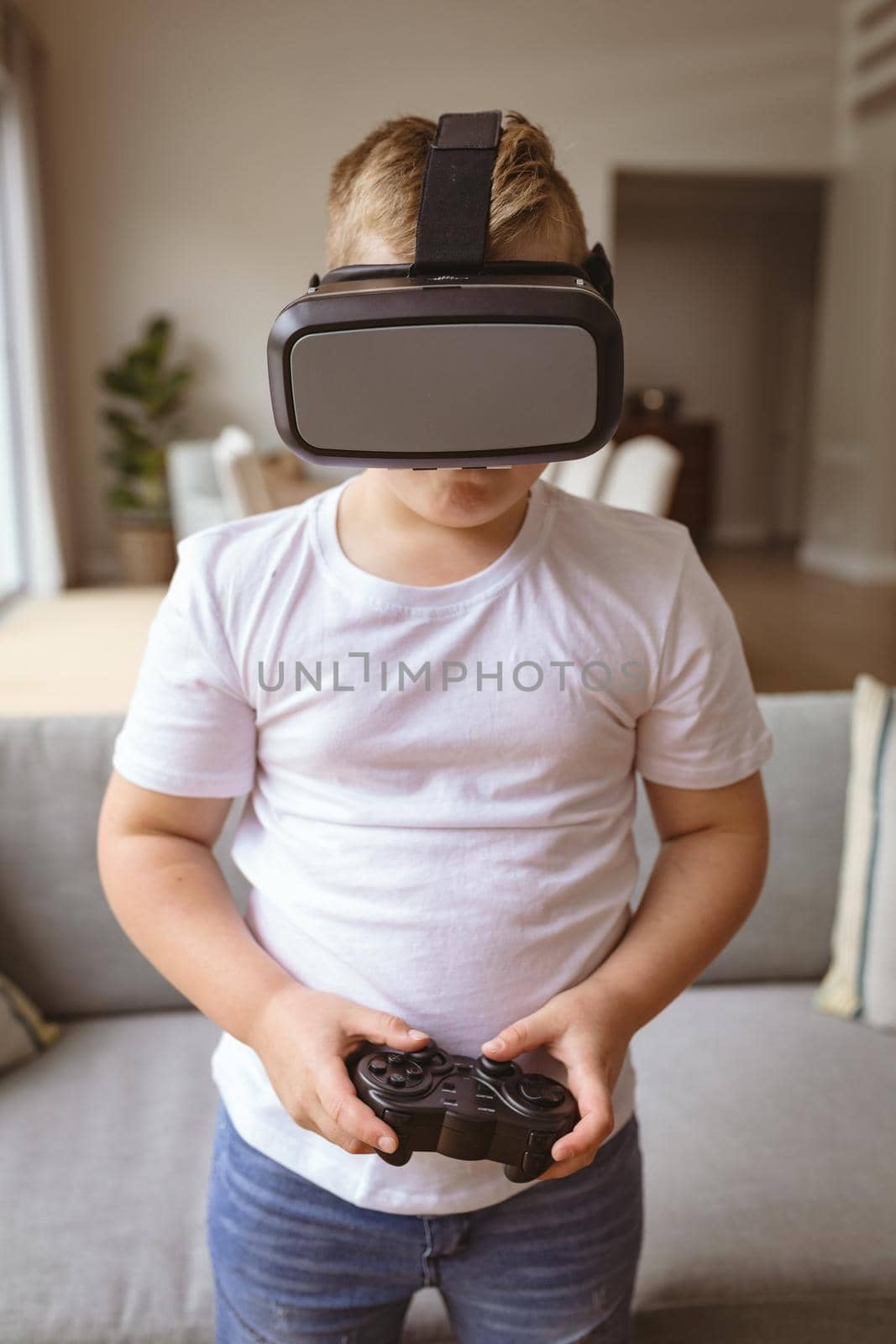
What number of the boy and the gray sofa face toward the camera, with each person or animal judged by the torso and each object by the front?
2

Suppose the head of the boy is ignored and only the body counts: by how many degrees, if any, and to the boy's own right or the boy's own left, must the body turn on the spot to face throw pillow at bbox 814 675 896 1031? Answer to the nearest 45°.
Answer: approximately 135° to the boy's own left

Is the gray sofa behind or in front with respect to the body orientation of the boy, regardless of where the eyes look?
behind

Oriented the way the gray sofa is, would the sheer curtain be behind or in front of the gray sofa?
behind

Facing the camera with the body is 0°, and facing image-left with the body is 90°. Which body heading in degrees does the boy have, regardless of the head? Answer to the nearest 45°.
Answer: approximately 0°

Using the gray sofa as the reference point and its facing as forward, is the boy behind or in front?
in front

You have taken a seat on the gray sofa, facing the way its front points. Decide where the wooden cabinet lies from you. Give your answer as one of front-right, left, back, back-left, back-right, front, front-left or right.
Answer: back

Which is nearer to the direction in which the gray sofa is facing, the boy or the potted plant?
the boy
